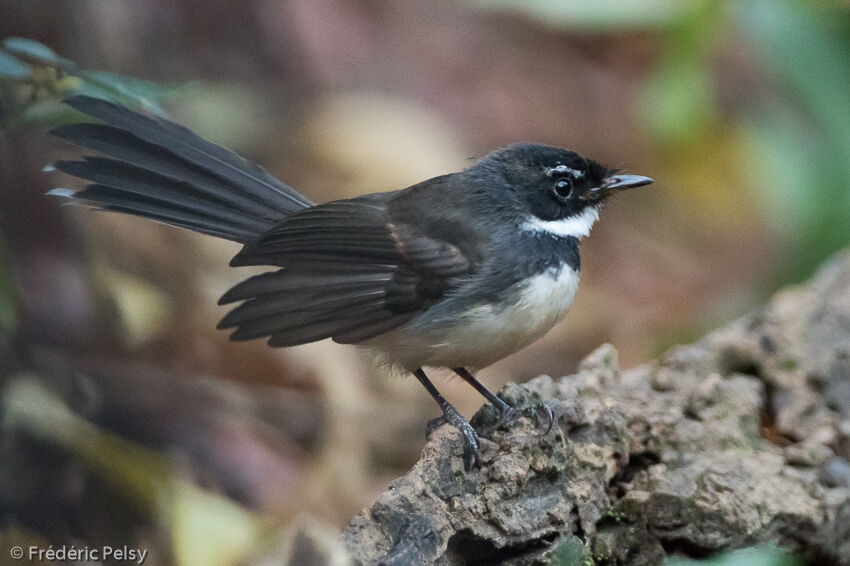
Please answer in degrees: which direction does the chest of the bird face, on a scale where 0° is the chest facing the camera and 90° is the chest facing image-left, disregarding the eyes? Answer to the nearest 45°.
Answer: approximately 270°

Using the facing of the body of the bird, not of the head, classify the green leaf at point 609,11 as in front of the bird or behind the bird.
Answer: in front
